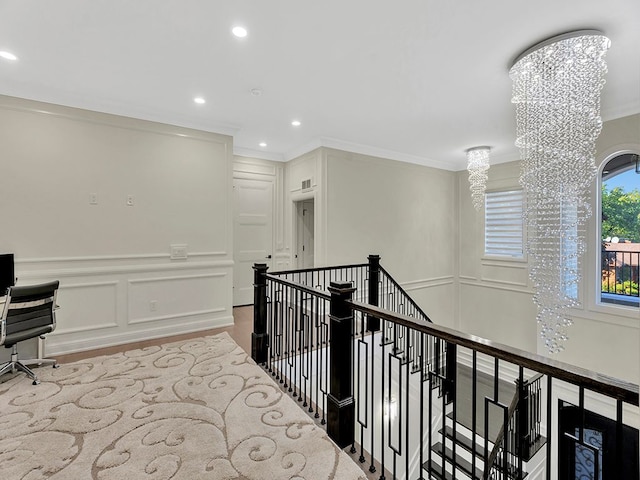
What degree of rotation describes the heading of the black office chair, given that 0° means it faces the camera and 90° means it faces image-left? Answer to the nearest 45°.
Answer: approximately 135°

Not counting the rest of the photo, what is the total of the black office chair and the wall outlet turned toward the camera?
1

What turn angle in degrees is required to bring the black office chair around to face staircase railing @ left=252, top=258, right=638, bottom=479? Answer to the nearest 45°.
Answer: approximately 180°

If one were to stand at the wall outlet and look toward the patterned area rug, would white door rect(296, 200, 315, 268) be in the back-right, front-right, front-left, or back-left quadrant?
back-left

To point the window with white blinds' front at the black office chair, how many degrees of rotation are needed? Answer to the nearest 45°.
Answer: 0° — it already faces it

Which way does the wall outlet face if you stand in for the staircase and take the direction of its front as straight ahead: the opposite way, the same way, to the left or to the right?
to the left

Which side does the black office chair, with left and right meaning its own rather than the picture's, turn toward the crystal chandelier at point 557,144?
back
